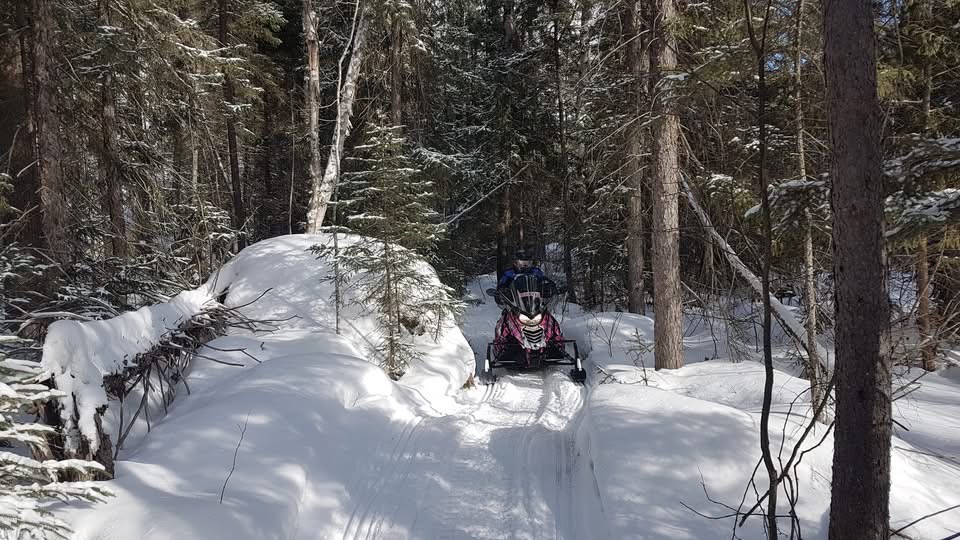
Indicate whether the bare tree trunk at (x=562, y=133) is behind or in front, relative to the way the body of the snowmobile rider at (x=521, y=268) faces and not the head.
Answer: behind

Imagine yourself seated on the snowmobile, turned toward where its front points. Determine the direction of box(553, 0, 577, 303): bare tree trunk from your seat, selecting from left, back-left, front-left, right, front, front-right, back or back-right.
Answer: back

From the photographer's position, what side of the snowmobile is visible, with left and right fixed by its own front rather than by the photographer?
front

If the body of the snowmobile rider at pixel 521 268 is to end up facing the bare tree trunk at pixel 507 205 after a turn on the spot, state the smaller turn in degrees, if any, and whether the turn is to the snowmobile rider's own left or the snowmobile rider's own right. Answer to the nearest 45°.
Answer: approximately 180°

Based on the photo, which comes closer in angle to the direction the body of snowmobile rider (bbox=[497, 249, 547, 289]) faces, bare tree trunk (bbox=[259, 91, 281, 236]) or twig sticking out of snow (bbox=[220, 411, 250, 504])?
the twig sticking out of snow

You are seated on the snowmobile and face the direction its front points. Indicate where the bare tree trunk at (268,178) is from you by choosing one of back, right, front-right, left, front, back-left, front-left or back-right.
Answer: back-right

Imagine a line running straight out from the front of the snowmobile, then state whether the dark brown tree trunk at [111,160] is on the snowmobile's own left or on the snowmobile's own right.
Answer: on the snowmobile's own right

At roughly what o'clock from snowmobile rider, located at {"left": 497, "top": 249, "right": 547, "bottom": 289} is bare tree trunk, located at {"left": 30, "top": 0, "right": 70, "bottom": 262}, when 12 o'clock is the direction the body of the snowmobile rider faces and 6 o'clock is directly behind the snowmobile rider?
The bare tree trunk is roughly at 2 o'clock from the snowmobile rider.

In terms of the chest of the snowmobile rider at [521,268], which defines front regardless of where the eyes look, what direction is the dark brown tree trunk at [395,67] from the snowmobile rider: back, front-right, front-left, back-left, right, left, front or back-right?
back-right

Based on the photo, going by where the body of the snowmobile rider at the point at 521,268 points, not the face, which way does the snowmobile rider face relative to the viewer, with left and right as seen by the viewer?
facing the viewer

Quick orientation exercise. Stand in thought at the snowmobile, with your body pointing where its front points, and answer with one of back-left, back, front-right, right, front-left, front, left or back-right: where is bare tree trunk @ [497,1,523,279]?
back

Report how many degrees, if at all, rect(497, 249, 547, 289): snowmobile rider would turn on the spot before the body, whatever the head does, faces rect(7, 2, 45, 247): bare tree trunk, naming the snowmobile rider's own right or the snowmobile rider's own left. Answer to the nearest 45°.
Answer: approximately 90° to the snowmobile rider's own right

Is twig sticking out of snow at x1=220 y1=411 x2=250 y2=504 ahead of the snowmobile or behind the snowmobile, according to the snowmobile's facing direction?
ahead
